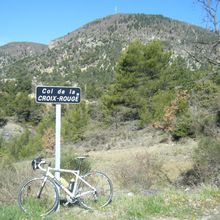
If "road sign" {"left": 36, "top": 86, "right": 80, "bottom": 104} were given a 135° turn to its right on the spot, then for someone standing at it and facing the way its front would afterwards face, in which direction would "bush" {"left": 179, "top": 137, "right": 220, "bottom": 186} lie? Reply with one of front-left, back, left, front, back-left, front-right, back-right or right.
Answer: right

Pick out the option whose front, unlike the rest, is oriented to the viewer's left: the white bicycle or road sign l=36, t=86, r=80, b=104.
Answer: the white bicycle

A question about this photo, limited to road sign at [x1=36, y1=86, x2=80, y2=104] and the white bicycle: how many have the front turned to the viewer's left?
1

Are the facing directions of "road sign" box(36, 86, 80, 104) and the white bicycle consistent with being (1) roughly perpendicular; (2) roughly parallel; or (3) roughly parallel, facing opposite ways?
roughly perpendicular

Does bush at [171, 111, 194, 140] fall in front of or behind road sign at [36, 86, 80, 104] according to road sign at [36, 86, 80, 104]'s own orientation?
behind

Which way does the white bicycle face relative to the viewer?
to the viewer's left
